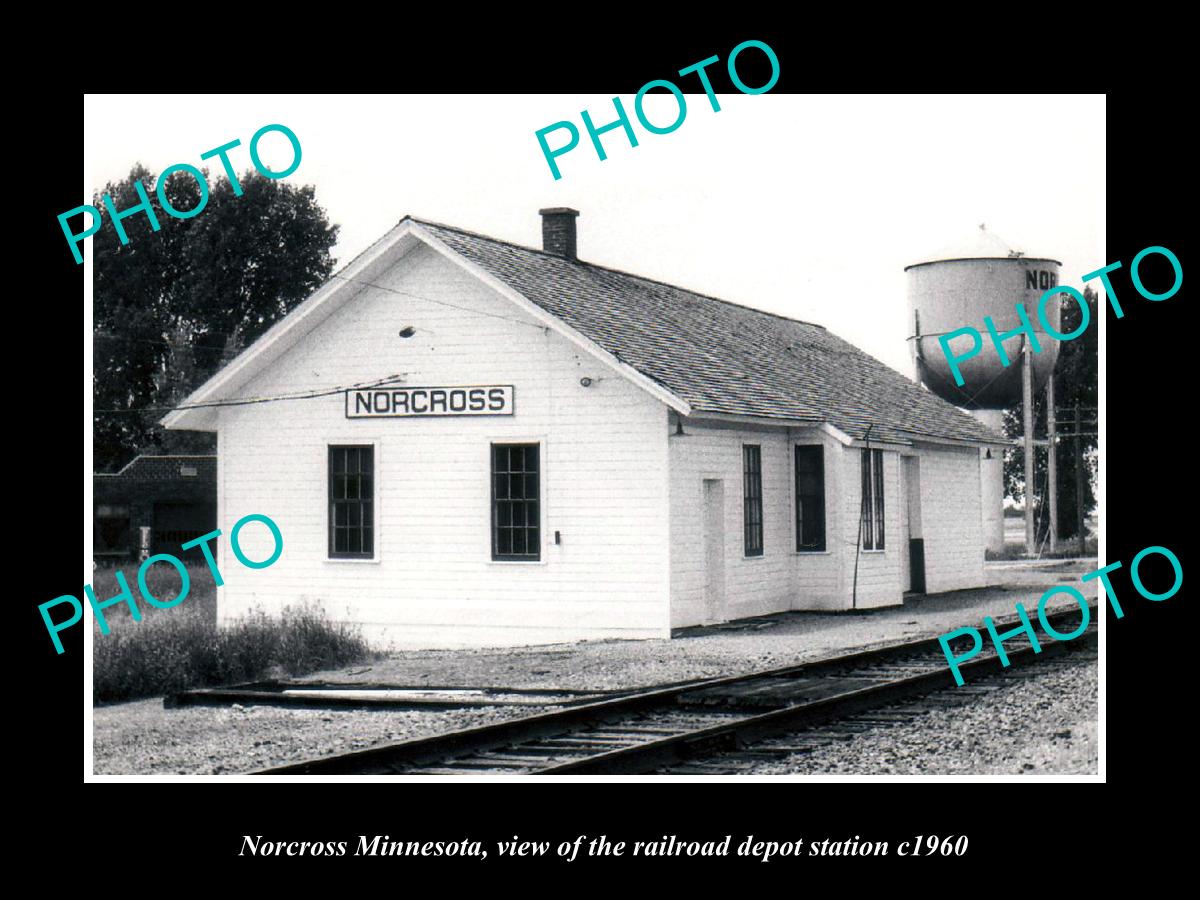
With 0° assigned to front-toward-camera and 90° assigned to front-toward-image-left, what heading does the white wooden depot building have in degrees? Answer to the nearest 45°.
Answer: approximately 315°

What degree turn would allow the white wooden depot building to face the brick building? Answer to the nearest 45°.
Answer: approximately 180°

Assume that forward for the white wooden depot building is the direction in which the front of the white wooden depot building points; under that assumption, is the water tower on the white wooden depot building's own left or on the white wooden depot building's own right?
on the white wooden depot building's own left

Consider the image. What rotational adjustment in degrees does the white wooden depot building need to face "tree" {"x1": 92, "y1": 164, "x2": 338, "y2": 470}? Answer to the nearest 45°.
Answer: approximately 180°

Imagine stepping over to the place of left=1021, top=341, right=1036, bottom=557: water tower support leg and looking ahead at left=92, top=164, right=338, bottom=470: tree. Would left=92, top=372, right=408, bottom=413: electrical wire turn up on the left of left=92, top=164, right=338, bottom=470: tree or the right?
left

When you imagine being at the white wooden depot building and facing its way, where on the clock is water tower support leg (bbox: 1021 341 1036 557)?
The water tower support leg is roughly at 9 o'clock from the white wooden depot building.
